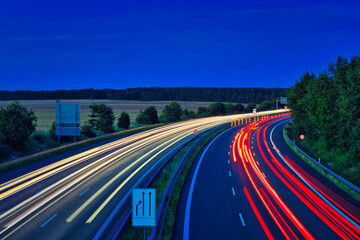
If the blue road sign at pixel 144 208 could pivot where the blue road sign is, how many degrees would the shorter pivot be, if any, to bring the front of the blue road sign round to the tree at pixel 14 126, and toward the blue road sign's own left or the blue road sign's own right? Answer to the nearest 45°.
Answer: approximately 135° to the blue road sign's own right

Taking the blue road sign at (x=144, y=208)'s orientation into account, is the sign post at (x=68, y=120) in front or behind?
behind

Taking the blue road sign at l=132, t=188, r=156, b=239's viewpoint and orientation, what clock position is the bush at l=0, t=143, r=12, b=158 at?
The bush is roughly at 5 o'clock from the blue road sign.

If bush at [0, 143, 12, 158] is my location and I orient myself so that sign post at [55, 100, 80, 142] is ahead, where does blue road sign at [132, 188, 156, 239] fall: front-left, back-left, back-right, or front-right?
back-right

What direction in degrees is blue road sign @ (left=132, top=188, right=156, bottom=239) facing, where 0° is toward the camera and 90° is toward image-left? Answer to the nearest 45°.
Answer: approximately 0°
